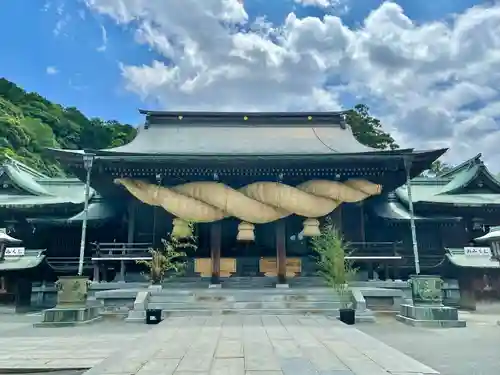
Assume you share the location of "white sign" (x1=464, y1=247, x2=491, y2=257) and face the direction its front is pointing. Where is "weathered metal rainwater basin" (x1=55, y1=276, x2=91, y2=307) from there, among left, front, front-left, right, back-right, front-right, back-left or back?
front-right

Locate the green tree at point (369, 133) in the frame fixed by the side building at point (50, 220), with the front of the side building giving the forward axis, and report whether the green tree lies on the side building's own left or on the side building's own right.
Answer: on the side building's own left

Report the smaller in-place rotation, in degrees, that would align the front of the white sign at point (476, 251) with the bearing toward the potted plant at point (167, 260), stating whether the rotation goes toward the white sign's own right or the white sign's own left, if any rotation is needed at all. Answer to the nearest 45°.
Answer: approximately 45° to the white sign's own right

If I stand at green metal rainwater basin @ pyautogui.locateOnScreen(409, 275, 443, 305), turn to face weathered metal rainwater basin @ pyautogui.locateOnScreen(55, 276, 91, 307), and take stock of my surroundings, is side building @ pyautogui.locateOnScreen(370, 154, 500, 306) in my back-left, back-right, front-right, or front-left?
back-right

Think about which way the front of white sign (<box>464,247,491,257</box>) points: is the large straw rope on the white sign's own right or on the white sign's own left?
on the white sign's own right

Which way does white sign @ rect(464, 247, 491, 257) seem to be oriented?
toward the camera

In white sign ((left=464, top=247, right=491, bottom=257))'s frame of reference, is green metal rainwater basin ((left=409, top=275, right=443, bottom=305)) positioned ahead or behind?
ahead

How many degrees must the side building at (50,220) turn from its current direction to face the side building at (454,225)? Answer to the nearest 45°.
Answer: approximately 45° to its left
